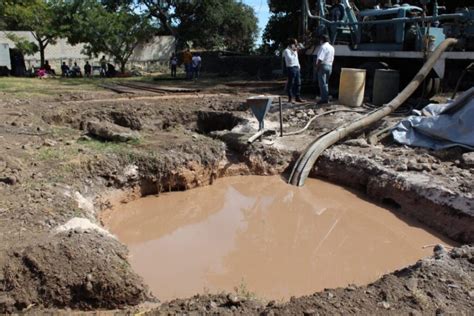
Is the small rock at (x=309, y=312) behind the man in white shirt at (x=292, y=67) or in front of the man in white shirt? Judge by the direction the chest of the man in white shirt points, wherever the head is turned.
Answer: in front

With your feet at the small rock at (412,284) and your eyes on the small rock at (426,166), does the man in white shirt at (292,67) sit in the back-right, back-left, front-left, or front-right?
front-left

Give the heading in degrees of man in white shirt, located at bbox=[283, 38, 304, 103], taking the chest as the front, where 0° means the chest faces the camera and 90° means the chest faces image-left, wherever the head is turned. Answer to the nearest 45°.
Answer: approximately 315°

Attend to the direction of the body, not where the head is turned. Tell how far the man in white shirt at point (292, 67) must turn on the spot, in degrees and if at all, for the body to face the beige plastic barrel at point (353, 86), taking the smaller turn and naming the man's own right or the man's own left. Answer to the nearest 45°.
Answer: approximately 45° to the man's own left

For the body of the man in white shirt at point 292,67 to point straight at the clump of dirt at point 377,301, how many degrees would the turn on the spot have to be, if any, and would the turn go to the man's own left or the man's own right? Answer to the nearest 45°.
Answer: approximately 45° to the man's own right

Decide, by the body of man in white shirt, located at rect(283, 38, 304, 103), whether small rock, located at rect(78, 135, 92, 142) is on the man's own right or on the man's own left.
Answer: on the man's own right
